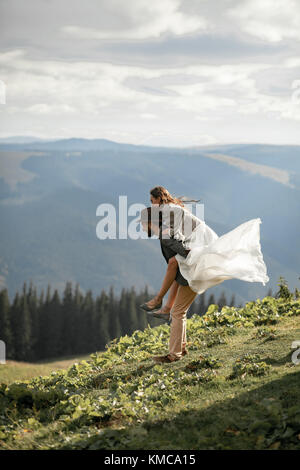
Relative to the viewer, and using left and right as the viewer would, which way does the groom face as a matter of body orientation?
facing to the left of the viewer

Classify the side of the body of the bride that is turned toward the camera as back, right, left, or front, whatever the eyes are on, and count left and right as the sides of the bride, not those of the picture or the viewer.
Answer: left
